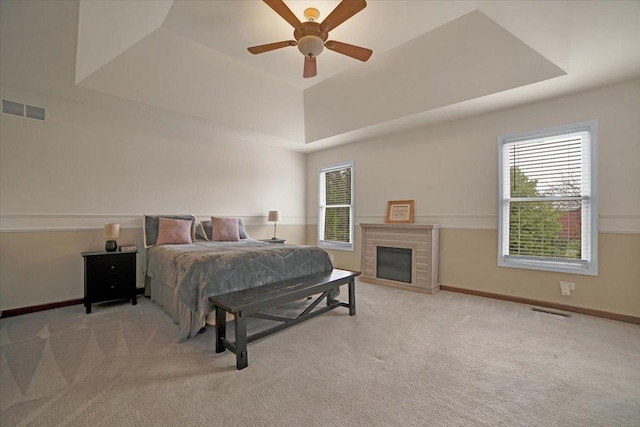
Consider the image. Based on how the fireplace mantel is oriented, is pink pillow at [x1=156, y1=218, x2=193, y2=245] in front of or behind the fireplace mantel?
in front

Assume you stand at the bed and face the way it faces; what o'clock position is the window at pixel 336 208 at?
The window is roughly at 9 o'clock from the bed.

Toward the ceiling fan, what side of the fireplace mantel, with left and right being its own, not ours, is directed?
front

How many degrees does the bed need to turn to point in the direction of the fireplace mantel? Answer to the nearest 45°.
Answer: approximately 45° to its left

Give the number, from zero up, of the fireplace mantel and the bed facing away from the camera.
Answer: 0

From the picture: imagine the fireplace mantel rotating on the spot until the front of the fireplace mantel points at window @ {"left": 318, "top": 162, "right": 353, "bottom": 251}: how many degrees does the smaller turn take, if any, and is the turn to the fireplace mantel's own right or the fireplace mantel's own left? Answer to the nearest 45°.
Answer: approximately 90° to the fireplace mantel's own right

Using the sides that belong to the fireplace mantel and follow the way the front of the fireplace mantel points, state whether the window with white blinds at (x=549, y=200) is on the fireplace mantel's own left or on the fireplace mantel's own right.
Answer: on the fireplace mantel's own left

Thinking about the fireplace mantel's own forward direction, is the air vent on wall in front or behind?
in front

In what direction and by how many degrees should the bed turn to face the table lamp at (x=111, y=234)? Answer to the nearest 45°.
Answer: approximately 180°
